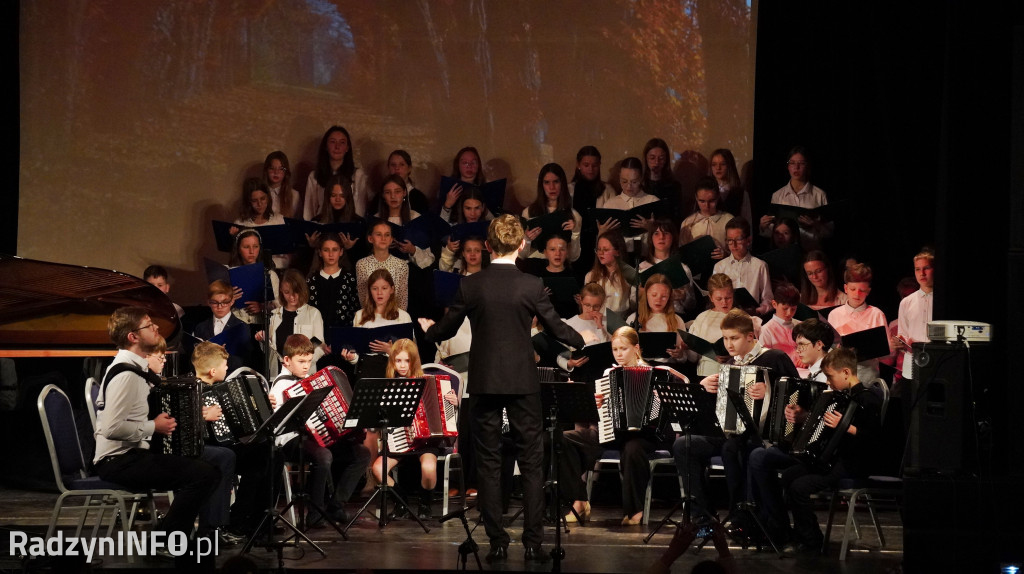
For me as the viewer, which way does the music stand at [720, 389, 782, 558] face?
facing to the right of the viewer

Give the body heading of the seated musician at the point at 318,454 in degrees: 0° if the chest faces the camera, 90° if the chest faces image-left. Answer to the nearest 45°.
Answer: approximately 315°

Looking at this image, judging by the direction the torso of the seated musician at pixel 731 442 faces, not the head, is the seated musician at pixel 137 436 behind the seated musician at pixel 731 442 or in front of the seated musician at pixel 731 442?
in front

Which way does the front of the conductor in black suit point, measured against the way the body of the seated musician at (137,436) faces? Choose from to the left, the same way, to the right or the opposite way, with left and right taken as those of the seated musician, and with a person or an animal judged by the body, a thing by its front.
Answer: to the left

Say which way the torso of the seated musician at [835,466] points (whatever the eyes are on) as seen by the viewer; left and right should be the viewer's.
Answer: facing to the left of the viewer

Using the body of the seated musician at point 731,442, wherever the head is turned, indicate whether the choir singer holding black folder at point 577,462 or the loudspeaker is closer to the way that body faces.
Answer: the choir singer holding black folder

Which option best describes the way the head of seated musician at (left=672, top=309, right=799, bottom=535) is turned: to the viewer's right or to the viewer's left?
to the viewer's left

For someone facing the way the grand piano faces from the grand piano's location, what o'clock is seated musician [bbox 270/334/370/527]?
The seated musician is roughly at 7 o'clock from the grand piano.

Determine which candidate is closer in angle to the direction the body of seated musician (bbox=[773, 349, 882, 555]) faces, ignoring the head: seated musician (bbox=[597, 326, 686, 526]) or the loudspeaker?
the seated musician

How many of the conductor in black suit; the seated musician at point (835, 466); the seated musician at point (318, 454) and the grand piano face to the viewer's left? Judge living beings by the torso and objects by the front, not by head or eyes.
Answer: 2

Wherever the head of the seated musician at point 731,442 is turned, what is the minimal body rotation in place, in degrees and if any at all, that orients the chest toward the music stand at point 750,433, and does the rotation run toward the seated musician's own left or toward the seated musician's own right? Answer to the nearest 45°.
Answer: approximately 45° to the seated musician's own left

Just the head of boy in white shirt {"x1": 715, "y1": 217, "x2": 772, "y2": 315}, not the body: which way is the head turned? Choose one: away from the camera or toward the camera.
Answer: toward the camera

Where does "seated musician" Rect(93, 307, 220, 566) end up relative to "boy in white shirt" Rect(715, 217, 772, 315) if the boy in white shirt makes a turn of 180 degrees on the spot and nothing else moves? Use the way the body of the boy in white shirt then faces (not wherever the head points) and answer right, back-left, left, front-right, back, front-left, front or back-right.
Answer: back

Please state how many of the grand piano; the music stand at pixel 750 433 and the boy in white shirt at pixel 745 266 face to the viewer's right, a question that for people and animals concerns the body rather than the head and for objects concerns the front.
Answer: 1
